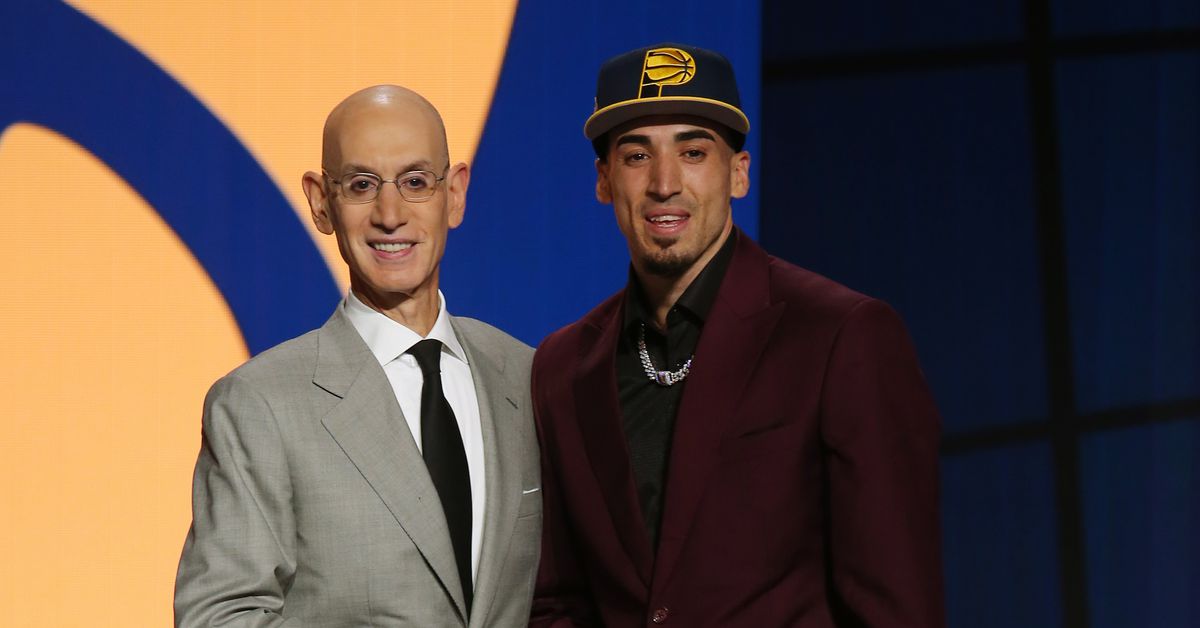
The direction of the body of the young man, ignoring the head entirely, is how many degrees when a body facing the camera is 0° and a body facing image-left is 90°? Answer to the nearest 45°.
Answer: approximately 45°

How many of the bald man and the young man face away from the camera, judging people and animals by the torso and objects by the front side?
0

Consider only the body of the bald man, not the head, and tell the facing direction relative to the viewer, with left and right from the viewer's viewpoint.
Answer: facing the viewer and to the right of the viewer

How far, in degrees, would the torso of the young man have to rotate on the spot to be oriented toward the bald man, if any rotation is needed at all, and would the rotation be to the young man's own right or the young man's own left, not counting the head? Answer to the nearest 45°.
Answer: approximately 45° to the young man's own right

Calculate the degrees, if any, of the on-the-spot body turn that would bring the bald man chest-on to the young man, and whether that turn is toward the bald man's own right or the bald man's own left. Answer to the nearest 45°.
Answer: approximately 45° to the bald man's own left
